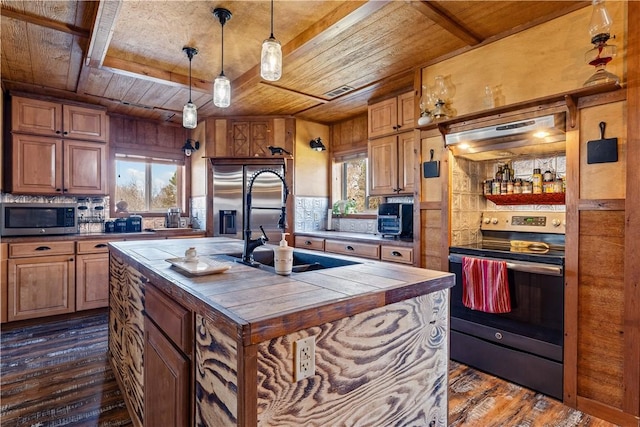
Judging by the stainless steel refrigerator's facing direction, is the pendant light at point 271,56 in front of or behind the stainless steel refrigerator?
in front

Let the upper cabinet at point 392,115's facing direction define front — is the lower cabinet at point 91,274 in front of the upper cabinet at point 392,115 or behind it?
in front

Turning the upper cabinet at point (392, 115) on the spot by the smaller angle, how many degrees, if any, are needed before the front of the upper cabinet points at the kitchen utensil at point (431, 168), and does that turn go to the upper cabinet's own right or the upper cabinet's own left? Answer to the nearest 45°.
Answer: approximately 90° to the upper cabinet's own left

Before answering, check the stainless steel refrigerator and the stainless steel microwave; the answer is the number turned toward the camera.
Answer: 2

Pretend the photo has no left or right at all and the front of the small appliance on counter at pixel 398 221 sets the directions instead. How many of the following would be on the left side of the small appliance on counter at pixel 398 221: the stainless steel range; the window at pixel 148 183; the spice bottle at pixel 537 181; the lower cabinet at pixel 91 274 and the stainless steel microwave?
2

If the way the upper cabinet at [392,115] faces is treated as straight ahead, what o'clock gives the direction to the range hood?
The range hood is roughly at 9 o'clock from the upper cabinet.

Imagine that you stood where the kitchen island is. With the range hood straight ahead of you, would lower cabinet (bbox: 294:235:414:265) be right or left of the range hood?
left

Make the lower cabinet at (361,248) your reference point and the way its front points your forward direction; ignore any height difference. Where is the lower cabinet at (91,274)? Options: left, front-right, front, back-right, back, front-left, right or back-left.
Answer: front-right

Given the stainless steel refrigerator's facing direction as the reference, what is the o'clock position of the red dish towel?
The red dish towel is roughly at 11 o'clock from the stainless steel refrigerator.

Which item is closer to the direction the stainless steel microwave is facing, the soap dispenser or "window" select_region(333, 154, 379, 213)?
the soap dispenser

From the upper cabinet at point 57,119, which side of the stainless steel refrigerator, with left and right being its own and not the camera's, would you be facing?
right

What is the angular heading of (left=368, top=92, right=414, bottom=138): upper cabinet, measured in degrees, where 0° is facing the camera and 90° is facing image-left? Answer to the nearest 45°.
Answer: approximately 45°

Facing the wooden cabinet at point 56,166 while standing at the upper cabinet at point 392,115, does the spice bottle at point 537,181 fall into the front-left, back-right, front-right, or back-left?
back-left

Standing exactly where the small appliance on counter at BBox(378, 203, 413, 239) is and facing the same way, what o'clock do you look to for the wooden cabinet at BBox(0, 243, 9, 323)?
The wooden cabinet is roughly at 1 o'clock from the small appliance on counter.
